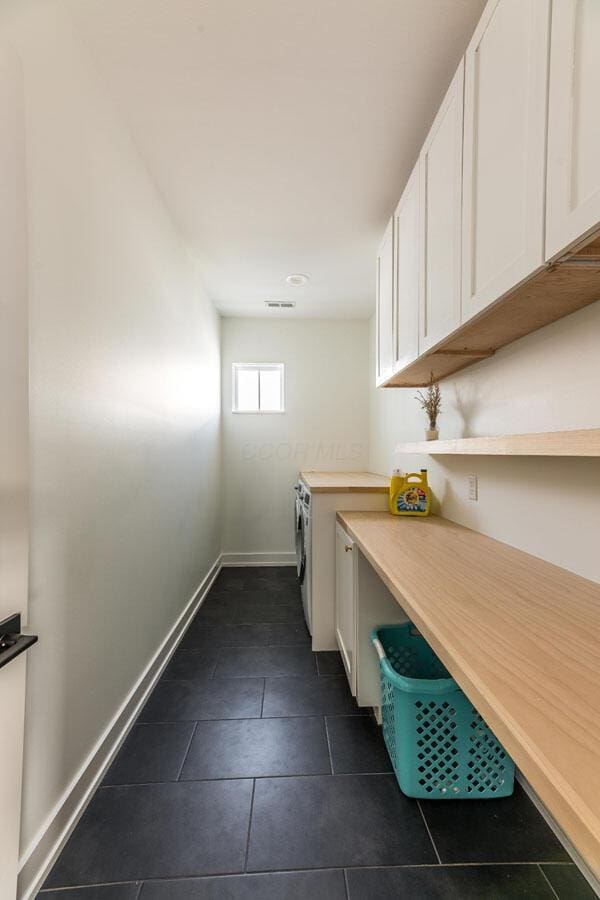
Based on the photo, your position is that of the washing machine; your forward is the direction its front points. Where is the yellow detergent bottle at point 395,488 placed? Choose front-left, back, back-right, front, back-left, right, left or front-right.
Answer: back-left

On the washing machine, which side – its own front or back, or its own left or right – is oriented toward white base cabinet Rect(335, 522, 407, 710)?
left

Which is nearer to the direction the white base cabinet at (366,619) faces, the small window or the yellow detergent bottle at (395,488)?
the small window

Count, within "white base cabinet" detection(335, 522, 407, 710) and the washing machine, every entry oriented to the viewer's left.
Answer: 2

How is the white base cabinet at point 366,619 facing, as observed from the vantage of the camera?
facing to the left of the viewer

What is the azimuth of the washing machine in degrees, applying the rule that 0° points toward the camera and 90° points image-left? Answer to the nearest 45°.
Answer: approximately 90°

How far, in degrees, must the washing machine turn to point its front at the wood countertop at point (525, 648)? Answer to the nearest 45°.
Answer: approximately 90° to its left

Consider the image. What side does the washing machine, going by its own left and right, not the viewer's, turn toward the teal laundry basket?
left

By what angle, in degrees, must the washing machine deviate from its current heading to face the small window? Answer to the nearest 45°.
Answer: approximately 90° to its right

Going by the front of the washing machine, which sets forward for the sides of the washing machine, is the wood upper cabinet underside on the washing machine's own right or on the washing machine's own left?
on the washing machine's own left

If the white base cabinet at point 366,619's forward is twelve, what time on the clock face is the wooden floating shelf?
The wooden floating shelf is roughly at 8 o'clock from the white base cabinet.

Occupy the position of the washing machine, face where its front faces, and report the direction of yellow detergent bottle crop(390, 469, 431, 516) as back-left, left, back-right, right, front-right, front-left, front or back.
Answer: back-left
